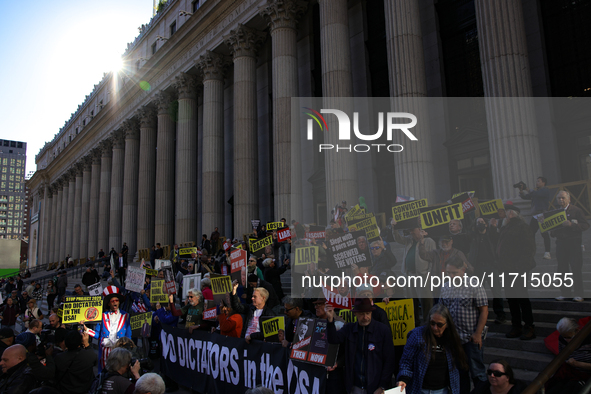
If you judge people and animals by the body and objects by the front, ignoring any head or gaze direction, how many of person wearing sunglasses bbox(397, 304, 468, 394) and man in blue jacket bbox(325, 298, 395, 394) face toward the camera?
2

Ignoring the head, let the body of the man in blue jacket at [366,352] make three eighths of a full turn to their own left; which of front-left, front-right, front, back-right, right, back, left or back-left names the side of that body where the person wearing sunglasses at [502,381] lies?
right

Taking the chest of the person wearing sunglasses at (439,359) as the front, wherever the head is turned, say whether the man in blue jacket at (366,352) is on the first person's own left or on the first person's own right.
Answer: on the first person's own right

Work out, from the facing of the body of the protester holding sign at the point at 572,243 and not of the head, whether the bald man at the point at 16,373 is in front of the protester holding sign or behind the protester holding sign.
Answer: in front

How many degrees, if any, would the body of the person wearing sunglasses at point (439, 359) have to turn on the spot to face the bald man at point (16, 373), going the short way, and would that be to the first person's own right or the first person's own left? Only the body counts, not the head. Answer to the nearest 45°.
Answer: approximately 90° to the first person's own right

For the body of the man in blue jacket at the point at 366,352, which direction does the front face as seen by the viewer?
toward the camera

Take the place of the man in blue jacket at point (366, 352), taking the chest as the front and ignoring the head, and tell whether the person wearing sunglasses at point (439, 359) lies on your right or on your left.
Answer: on your left

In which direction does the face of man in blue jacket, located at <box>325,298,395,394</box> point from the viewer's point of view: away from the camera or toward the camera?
toward the camera

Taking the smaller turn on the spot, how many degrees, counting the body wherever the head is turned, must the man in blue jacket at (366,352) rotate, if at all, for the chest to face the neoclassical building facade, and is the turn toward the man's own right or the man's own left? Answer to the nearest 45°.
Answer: approximately 180°

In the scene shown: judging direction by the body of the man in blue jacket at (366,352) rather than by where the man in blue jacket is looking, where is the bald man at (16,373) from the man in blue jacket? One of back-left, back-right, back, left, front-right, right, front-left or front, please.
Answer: right

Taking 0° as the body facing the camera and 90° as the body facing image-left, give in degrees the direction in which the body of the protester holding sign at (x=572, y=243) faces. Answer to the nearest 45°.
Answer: approximately 45°

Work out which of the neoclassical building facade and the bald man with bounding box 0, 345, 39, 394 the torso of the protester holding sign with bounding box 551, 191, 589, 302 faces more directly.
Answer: the bald man

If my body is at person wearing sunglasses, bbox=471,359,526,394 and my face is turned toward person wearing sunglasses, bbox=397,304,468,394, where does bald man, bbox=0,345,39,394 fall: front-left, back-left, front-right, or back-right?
front-left
